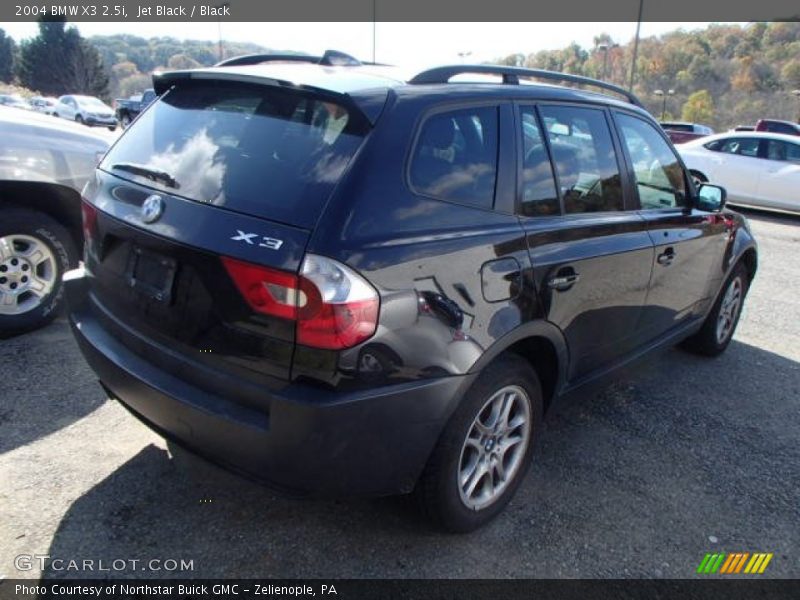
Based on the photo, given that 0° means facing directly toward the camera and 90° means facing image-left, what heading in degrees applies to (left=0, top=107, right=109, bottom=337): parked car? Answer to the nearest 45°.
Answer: approximately 270°

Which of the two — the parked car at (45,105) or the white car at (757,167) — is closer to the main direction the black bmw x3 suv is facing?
the white car

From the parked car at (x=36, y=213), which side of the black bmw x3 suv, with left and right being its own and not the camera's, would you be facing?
left

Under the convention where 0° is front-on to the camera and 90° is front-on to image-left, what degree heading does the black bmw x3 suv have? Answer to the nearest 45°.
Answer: approximately 225°

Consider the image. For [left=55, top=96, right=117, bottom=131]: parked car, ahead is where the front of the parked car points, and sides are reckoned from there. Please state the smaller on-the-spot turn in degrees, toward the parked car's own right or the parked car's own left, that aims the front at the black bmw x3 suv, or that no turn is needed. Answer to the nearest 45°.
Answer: approximately 45° to the parked car's own right

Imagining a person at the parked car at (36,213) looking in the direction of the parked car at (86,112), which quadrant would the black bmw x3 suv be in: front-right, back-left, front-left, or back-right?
back-right

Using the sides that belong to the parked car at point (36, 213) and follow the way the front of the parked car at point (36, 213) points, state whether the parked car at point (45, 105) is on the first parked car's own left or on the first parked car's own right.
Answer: on the first parked car's own left
